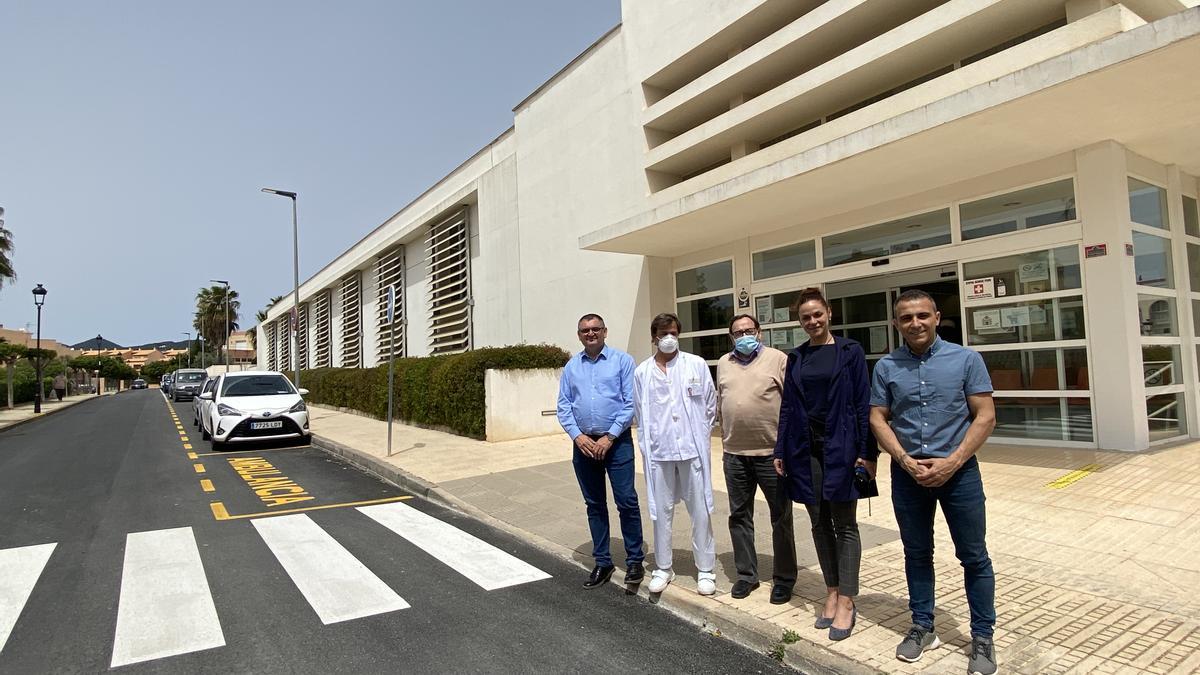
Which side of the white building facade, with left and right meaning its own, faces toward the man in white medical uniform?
front

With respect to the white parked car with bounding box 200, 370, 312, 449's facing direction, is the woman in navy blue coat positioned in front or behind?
in front

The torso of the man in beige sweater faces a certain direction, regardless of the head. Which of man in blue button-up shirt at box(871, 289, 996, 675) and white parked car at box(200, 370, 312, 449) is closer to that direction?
the man in blue button-up shirt

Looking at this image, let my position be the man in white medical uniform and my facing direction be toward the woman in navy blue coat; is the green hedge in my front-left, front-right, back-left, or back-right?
back-left

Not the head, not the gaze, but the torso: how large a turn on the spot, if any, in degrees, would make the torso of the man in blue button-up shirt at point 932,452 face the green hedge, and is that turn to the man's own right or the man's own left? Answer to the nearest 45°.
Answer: approximately 135° to the man's own right

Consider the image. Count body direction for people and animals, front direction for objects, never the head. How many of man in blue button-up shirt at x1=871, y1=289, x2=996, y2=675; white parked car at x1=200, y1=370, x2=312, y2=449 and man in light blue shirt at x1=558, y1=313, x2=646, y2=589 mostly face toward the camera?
3
